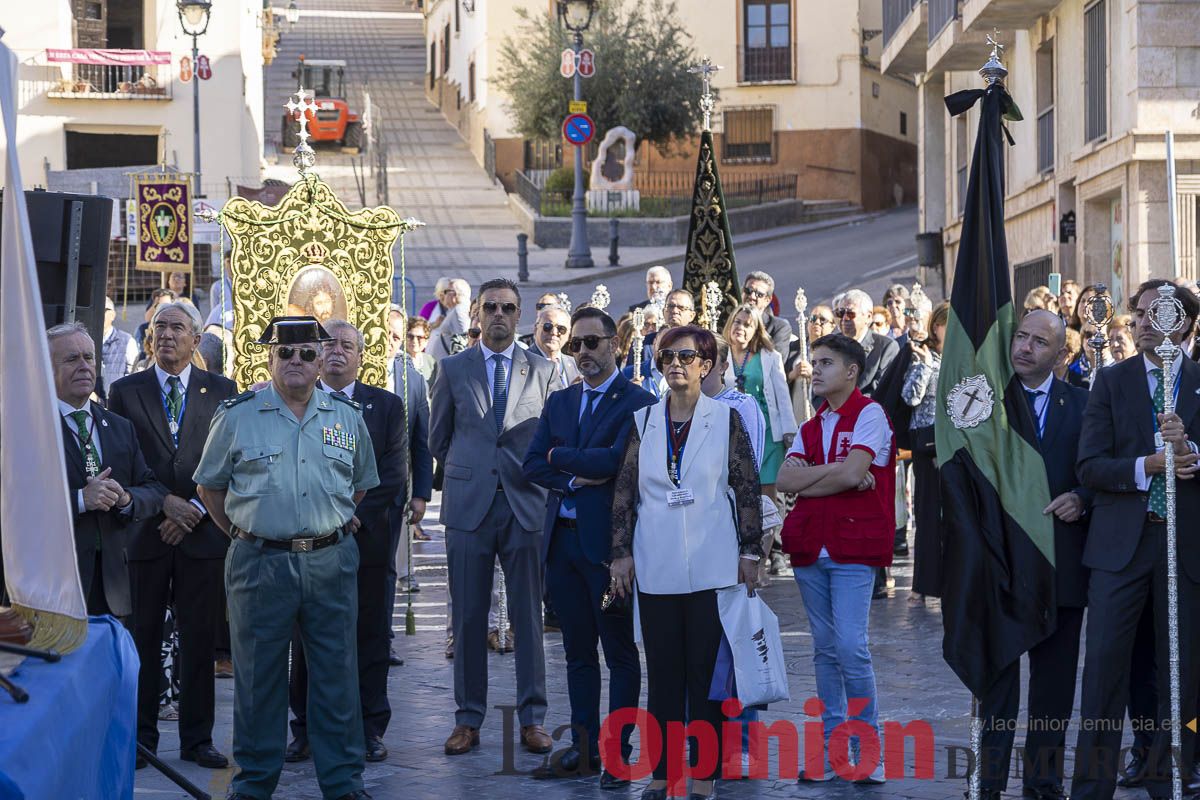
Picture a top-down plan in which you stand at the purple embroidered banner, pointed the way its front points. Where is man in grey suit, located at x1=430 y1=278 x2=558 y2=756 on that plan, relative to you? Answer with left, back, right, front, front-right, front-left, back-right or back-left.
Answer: front

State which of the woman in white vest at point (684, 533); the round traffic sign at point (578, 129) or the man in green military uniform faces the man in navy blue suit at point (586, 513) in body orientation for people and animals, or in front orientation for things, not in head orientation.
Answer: the round traffic sign

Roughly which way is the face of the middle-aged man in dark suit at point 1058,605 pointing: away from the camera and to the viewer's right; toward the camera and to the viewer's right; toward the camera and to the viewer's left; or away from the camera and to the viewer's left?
toward the camera and to the viewer's left

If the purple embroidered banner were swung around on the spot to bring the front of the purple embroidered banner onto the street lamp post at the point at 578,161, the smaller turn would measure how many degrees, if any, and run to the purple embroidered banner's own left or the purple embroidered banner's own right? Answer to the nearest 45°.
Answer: approximately 135° to the purple embroidered banner's own left

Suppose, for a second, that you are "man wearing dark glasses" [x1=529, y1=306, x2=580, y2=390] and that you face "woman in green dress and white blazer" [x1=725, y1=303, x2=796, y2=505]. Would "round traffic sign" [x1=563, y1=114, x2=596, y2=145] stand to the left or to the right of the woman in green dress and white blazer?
left

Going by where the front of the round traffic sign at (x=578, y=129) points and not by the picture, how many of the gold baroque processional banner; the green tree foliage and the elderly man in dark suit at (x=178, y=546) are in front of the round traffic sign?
2

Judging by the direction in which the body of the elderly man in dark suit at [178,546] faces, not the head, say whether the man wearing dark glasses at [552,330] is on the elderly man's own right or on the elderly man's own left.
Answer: on the elderly man's own left

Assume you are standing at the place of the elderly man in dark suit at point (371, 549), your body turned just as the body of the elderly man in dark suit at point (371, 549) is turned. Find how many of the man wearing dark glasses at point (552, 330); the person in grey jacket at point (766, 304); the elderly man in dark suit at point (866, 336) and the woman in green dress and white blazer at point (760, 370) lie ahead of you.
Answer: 0

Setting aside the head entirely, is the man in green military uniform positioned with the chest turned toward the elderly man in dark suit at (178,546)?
no

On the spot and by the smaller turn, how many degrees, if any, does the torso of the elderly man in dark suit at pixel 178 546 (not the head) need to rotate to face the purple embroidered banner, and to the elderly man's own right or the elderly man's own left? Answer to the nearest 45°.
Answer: approximately 180°

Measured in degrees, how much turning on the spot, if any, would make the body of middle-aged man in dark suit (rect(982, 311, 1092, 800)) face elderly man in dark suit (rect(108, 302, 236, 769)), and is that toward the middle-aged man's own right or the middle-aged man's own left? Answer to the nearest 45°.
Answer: approximately 45° to the middle-aged man's own right

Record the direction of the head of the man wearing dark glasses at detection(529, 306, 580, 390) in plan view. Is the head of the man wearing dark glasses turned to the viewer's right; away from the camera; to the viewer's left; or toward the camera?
toward the camera

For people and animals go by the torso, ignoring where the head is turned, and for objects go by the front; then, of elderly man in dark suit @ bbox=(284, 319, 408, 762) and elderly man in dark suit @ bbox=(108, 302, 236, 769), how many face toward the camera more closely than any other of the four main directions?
2

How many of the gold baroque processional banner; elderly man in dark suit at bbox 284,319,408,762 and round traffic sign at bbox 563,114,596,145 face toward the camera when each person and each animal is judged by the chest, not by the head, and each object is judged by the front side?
3

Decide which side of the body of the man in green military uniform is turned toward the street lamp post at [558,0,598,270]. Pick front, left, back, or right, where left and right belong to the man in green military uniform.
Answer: back

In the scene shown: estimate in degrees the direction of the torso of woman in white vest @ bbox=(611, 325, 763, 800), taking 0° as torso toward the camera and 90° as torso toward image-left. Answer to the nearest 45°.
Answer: approximately 0°

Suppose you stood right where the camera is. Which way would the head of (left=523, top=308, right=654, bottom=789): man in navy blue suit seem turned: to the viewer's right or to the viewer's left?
to the viewer's left

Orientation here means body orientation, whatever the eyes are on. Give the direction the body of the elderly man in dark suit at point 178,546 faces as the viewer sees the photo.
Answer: toward the camera

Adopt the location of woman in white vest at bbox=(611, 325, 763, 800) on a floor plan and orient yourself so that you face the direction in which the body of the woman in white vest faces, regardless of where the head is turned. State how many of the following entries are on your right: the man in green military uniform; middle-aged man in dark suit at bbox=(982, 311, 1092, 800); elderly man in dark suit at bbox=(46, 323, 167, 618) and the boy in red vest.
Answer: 2

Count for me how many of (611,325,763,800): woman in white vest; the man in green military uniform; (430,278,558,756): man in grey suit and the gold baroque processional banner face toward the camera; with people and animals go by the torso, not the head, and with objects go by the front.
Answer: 4

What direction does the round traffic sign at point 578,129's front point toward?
toward the camera
